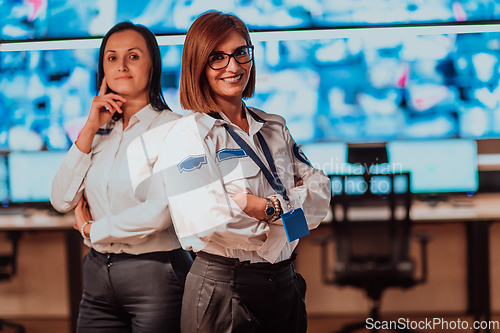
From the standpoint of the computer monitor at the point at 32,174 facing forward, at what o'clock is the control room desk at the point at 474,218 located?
The control room desk is roughly at 10 o'clock from the computer monitor.

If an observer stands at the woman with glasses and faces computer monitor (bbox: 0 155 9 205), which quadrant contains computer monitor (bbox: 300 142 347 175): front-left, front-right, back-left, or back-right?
front-right

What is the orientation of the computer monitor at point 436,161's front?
toward the camera

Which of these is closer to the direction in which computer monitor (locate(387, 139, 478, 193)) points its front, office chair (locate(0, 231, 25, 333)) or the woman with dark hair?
the woman with dark hair

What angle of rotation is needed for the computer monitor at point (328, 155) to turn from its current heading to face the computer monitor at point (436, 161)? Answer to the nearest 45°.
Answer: approximately 90° to its left

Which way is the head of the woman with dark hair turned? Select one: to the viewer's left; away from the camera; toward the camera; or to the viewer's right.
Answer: toward the camera

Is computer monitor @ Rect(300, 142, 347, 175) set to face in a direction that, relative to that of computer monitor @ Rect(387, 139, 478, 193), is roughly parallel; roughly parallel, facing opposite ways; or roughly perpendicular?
roughly parallel

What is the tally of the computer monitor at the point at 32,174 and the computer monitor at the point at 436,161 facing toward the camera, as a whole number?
2

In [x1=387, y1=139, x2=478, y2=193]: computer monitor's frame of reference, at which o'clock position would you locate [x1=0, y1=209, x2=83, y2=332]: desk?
The desk is roughly at 2 o'clock from the computer monitor.

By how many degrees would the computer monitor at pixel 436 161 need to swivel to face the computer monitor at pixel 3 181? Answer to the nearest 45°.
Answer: approximately 45° to its right

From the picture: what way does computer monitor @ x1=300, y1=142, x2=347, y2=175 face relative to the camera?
toward the camera

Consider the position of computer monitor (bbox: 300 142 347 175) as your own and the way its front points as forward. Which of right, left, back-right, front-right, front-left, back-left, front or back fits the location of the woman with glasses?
front

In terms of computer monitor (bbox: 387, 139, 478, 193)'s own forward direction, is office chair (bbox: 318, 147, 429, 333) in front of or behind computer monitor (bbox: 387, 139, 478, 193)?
in front
